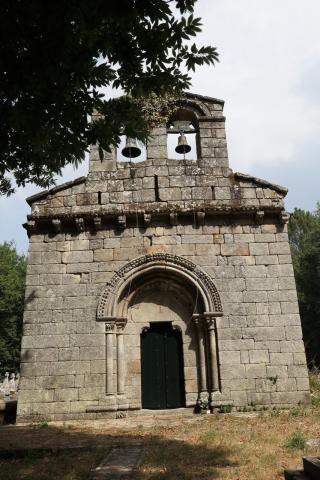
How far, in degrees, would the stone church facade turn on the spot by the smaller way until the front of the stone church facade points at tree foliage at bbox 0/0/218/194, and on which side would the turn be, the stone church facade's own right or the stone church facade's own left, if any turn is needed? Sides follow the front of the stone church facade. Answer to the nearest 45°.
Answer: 0° — it already faces it

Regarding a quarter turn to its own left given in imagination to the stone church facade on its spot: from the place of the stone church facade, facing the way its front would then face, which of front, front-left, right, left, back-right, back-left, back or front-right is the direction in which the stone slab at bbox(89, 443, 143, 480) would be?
right

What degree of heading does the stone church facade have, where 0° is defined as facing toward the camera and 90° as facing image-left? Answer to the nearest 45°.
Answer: approximately 0°
